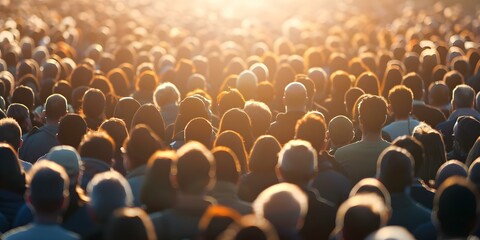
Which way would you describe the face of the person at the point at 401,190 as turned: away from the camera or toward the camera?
away from the camera

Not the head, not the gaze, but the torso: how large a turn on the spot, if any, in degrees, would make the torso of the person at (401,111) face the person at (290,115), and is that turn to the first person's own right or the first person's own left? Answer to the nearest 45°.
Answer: approximately 90° to the first person's own left

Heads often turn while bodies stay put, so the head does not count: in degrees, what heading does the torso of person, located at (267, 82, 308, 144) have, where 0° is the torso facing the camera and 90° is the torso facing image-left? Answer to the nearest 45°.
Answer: approximately 180°

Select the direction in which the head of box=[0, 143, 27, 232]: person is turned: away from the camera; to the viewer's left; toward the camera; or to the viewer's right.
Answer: away from the camera

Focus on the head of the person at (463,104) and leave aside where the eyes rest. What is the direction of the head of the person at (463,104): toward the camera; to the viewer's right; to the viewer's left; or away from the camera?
away from the camera

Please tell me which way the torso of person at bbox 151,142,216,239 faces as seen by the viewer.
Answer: away from the camera

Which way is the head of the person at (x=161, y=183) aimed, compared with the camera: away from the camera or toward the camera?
away from the camera

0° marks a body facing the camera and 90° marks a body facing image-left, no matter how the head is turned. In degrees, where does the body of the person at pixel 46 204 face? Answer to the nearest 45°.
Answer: approximately 180°

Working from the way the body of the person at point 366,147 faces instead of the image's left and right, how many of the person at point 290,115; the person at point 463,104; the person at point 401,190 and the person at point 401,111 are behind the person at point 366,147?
1

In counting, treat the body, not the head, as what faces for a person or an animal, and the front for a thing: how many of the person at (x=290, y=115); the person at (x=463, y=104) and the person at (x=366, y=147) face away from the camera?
3

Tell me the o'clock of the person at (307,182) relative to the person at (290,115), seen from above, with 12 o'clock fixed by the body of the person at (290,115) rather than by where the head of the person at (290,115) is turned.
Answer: the person at (307,182) is roughly at 6 o'clock from the person at (290,115).

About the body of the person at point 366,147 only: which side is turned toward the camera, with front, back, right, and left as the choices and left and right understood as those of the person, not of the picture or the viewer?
back

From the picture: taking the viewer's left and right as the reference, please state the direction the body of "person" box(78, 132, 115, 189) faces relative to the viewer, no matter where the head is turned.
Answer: facing away from the viewer

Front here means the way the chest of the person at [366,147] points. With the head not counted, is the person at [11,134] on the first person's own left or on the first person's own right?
on the first person's own left
